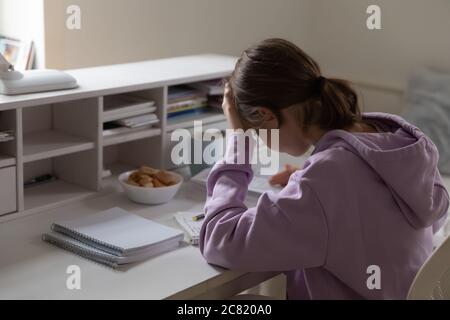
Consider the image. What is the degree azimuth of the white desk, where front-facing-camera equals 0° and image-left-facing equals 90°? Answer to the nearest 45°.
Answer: approximately 315°

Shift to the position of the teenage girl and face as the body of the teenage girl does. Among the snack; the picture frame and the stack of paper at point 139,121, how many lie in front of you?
3

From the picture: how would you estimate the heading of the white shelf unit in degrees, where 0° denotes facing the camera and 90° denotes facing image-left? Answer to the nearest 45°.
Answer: approximately 315°

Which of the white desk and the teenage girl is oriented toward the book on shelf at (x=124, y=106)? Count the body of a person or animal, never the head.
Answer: the teenage girl

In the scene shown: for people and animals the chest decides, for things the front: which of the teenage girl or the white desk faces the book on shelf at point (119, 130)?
the teenage girl

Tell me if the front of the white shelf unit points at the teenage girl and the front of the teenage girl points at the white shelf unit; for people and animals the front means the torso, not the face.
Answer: yes

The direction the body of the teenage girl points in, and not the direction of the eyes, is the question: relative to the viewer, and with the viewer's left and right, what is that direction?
facing away from the viewer and to the left of the viewer

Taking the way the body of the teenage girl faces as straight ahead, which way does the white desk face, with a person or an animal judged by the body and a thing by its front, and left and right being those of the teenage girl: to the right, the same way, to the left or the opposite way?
the opposite way

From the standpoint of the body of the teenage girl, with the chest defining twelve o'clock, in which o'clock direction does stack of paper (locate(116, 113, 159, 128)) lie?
The stack of paper is roughly at 12 o'clock from the teenage girl.

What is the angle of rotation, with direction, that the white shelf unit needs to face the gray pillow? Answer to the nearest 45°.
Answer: approximately 45° to its left

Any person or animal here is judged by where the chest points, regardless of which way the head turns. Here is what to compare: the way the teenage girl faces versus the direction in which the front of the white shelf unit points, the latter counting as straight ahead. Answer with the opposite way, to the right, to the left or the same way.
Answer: the opposite way

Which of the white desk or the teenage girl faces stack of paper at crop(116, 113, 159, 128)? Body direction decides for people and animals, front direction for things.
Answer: the teenage girl

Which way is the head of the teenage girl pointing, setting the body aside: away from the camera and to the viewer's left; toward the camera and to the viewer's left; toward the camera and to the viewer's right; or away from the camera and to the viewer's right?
away from the camera and to the viewer's left

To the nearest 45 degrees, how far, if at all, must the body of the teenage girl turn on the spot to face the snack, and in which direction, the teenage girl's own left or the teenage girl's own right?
0° — they already face it
